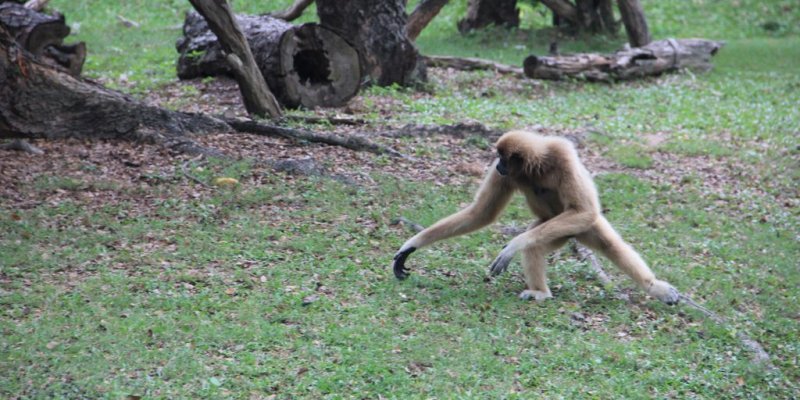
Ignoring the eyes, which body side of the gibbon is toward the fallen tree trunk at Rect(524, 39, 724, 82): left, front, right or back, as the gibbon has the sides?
right

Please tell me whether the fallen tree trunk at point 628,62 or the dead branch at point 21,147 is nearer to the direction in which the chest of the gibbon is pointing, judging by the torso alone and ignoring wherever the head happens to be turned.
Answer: the dead branch

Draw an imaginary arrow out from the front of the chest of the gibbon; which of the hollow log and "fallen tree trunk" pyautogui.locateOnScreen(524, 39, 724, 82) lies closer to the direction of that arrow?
the hollow log

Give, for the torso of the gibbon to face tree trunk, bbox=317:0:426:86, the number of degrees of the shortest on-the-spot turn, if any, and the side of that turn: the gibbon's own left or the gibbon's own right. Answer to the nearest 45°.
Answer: approximately 90° to the gibbon's own right

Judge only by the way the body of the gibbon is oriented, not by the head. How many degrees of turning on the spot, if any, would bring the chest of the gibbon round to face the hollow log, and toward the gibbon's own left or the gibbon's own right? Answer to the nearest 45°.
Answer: approximately 45° to the gibbon's own right

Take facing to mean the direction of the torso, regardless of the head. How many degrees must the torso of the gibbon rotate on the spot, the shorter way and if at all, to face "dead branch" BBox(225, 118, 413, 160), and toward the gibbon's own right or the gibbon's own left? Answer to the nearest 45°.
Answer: approximately 45° to the gibbon's own right

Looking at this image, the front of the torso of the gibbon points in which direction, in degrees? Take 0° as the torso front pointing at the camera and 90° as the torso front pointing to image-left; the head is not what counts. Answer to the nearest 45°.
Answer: approximately 90°

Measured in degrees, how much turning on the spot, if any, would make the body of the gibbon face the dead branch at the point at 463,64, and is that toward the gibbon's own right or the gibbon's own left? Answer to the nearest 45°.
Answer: approximately 90° to the gibbon's own right

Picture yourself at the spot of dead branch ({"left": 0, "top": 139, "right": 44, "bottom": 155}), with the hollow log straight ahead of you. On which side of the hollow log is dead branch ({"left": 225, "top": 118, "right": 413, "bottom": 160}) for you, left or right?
right
